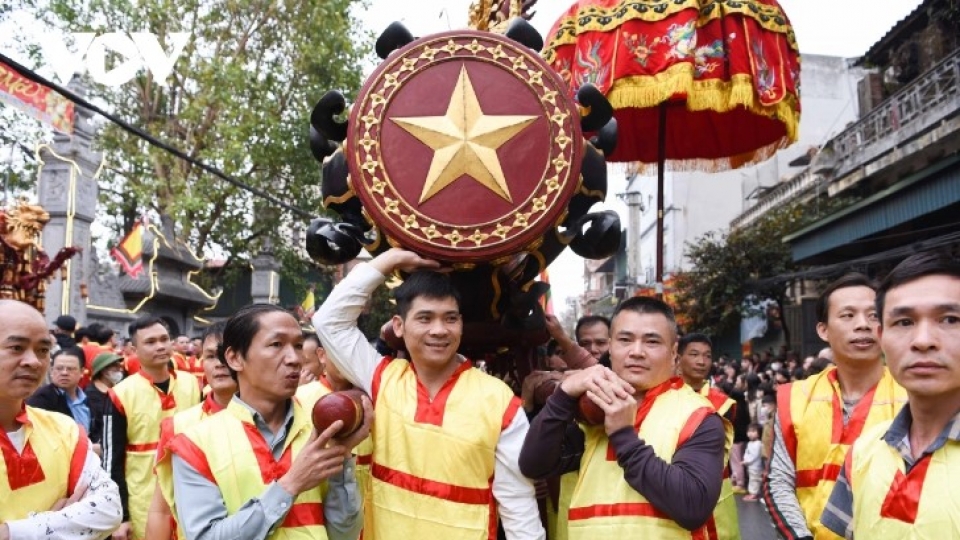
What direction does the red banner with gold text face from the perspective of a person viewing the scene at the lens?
facing the viewer and to the right of the viewer

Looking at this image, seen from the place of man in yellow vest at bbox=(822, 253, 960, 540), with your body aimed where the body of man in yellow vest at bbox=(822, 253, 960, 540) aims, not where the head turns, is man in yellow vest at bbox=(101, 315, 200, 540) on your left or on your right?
on your right

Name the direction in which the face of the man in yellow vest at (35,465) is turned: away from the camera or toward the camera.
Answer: toward the camera

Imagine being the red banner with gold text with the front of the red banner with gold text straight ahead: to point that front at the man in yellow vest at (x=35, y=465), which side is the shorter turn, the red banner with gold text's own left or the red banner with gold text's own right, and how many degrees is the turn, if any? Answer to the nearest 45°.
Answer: approximately 45° to the red banner with gold text's own right

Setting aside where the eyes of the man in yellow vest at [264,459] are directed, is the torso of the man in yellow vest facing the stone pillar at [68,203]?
no

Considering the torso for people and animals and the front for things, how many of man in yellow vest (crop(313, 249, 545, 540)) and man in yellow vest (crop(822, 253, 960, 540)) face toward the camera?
2

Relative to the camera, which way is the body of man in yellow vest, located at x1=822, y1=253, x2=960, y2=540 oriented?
toward the camera

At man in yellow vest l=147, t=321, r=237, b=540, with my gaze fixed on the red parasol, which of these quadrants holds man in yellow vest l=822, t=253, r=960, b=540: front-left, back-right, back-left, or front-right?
front-right

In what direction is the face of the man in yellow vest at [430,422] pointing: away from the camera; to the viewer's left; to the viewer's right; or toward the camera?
toward the camera

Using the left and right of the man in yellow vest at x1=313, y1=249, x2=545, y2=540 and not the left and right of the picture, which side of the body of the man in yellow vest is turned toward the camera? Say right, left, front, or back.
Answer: front

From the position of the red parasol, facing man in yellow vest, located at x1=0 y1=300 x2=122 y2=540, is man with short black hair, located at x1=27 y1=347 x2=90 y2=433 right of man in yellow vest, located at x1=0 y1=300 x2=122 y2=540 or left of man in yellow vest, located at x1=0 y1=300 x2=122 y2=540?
right

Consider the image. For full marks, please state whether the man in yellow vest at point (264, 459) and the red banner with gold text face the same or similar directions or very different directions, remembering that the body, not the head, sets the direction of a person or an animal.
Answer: same or similar directions

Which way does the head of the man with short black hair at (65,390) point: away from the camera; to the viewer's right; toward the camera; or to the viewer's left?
toward the camera

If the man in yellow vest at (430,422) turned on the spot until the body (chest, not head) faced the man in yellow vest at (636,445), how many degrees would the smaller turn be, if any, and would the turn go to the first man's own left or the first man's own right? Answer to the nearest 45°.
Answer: approximately 90° to the first man's own left

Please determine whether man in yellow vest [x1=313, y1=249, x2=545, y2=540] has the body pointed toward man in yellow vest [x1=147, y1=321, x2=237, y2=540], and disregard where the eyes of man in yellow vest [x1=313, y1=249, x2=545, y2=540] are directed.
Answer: no
